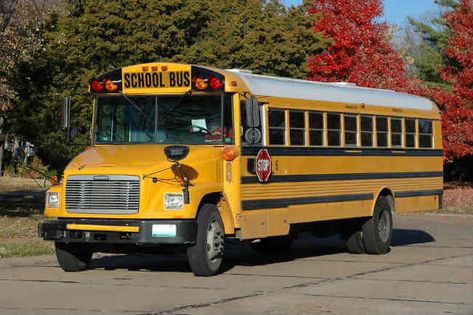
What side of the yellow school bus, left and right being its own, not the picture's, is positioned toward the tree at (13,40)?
right

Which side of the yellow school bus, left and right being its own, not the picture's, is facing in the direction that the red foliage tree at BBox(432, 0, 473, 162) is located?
back

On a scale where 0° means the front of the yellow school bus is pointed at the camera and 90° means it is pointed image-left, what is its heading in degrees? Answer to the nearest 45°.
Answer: approximately 45°

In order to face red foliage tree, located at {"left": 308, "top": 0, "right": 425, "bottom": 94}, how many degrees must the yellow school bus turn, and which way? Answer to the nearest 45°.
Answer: approximately 135° to its right

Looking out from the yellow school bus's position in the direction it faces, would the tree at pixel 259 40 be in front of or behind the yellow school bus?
behind

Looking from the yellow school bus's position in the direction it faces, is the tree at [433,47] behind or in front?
behind
